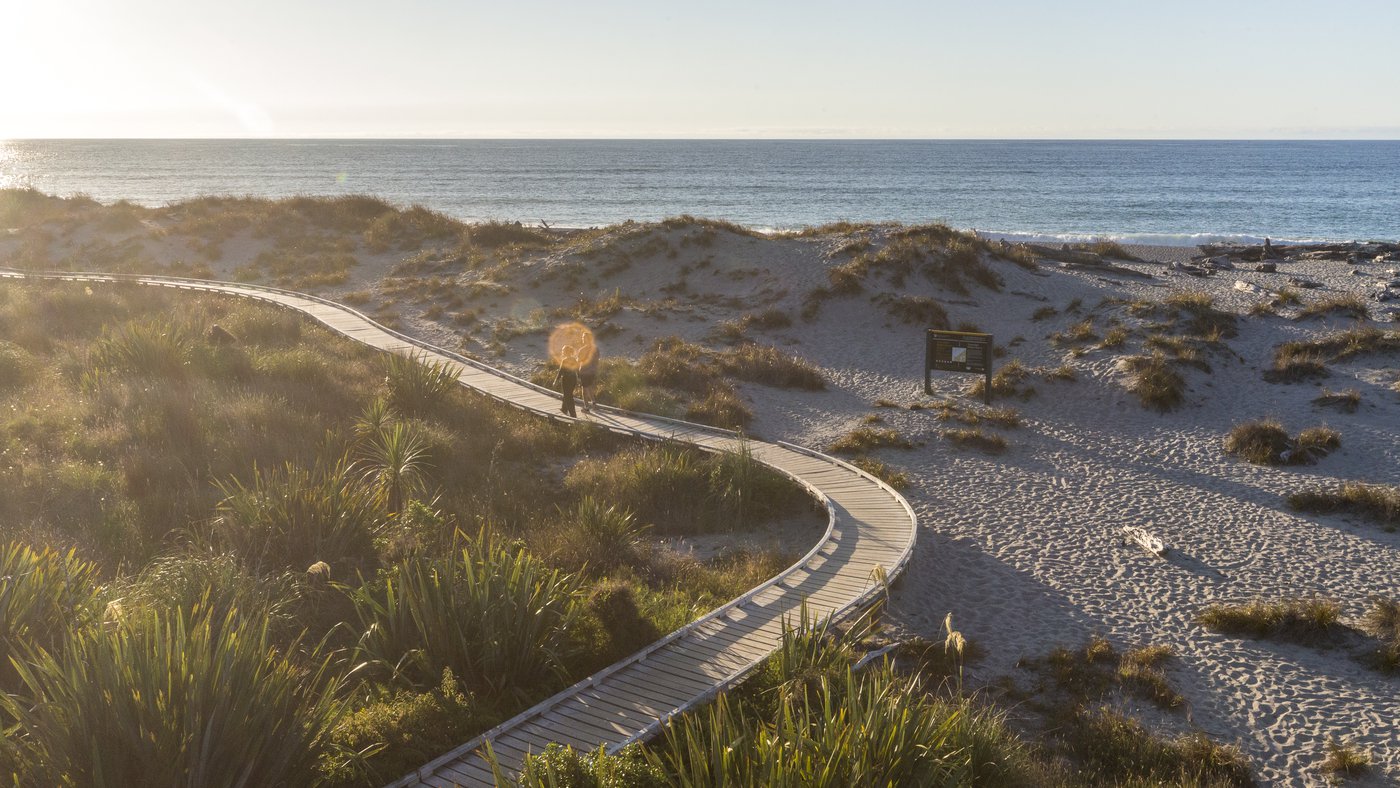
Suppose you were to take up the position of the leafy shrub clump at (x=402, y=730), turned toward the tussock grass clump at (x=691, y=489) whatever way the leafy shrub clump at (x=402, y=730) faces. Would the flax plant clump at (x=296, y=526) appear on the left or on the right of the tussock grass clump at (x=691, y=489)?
left

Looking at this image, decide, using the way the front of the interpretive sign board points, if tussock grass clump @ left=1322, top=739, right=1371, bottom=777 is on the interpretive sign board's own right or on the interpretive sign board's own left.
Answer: on the interpretive sign board's own left

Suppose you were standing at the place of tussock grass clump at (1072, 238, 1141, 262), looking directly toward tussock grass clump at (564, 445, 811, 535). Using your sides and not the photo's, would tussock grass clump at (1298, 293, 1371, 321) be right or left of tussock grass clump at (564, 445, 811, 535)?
left

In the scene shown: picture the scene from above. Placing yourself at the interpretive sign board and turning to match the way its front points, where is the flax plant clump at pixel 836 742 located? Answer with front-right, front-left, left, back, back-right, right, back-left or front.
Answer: front-left

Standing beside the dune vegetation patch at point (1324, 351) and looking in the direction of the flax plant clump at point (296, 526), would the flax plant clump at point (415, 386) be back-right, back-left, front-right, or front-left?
front-right

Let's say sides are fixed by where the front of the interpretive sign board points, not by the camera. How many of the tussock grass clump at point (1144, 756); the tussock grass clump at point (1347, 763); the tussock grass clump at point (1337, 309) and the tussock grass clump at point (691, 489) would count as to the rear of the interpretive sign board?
1

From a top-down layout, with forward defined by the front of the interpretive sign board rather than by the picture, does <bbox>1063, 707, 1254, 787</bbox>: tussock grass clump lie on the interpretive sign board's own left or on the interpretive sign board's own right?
on the interpretive sign board's own left

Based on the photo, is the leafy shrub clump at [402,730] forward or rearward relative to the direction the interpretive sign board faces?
forward

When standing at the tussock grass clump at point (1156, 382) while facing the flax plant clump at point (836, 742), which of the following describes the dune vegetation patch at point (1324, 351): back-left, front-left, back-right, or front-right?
back-left

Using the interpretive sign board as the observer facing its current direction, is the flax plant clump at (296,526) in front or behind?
in front

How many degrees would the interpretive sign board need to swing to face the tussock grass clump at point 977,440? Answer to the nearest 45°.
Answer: approximately 45° to its left

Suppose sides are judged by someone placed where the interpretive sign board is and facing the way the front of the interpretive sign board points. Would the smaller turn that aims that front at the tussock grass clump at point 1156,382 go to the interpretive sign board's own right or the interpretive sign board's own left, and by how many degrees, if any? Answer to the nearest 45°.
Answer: approximately 135° to the interpretive sign board's own left

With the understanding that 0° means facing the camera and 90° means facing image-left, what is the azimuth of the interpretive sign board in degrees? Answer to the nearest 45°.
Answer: approximately 45°

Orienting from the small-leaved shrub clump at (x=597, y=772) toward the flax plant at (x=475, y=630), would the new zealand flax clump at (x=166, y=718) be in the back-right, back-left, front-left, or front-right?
front-left
